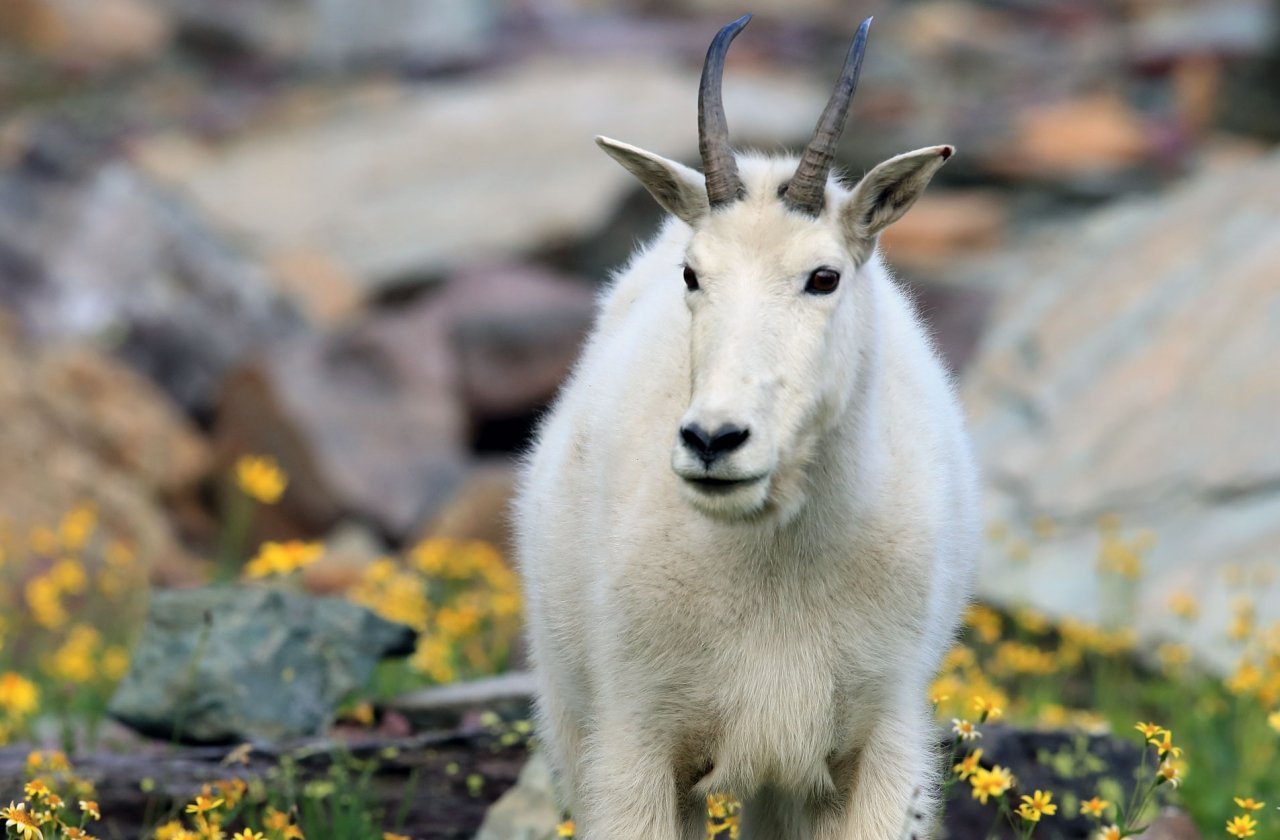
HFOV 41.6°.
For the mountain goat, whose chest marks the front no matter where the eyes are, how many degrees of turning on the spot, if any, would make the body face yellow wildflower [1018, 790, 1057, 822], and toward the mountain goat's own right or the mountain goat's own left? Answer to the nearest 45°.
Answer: approximately 45° to the mountain goat's own left

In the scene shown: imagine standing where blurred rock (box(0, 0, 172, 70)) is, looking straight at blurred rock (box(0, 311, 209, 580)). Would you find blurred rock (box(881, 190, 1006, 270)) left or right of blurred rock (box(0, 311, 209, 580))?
left

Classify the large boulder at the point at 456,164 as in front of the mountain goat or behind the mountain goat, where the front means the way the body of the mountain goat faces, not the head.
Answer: behind

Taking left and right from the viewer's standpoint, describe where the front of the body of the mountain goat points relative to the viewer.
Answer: facing the viewer

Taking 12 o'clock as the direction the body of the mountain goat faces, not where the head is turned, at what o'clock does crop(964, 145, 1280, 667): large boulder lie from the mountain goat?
The large boulder is roughly at 7 o'clock from the mountain goat.

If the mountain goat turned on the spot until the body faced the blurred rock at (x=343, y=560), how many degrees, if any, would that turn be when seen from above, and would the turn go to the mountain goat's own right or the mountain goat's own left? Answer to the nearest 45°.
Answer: approximately 135° to the mountain goat's own right

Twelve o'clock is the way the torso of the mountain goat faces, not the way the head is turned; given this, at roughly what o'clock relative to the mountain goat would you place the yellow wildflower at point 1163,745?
The yellow wildflower is roughly at 10 o'clock from the mountain goat.

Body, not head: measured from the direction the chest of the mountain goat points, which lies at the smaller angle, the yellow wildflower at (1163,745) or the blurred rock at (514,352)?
the yellow wildflower

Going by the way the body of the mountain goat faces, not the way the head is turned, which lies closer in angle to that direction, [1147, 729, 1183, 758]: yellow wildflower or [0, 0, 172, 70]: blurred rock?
the yellow wildflower

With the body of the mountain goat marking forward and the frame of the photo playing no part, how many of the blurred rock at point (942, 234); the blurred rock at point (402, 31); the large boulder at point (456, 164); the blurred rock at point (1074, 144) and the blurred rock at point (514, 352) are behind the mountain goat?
5

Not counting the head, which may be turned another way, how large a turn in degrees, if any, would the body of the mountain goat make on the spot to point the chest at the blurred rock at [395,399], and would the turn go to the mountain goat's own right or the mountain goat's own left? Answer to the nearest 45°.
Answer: approximately 180°

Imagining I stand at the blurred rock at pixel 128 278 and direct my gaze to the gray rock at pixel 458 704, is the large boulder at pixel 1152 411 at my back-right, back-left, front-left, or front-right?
front-left

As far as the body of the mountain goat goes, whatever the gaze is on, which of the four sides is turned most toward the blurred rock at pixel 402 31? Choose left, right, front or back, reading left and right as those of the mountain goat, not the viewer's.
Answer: back

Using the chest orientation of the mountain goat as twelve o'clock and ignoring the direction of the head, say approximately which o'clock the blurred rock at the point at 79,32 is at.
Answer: The blurred rock is roughly at 5 o'clock from the mountain goat.
